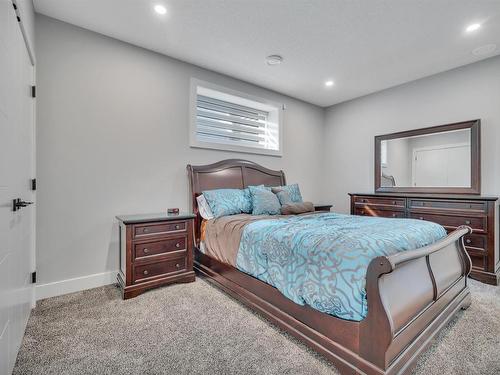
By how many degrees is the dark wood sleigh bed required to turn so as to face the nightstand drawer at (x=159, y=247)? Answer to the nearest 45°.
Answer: approximately 135° to its right

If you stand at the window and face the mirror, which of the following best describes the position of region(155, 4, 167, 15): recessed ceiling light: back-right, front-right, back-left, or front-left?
back-right

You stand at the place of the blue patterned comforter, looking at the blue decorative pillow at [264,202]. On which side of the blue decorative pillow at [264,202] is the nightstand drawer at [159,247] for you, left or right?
left

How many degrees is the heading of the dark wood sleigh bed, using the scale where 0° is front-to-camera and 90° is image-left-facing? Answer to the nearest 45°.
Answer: approximately 315°
